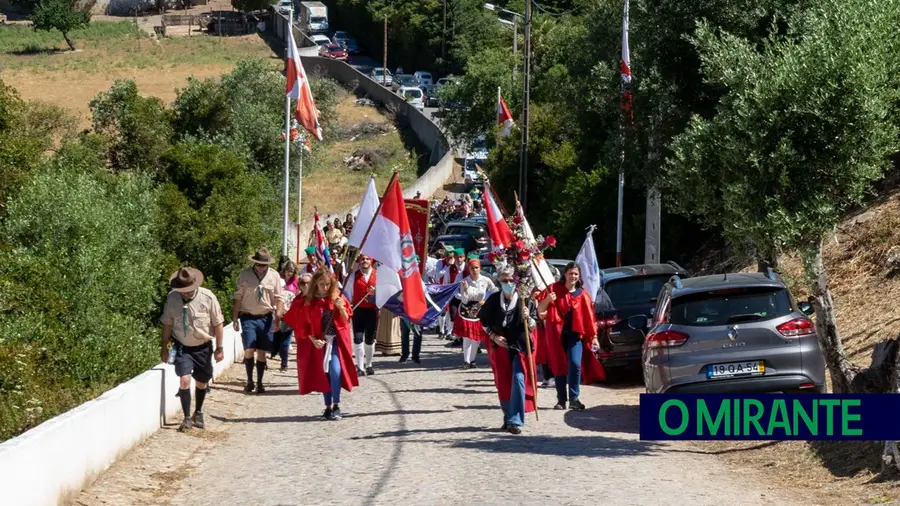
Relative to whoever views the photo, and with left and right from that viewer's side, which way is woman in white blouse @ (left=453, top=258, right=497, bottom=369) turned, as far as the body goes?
facing the viewer

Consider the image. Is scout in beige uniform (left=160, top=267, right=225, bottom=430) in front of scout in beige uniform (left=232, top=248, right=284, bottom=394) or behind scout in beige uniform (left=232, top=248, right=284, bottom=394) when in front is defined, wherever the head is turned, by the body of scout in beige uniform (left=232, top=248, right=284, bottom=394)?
in front

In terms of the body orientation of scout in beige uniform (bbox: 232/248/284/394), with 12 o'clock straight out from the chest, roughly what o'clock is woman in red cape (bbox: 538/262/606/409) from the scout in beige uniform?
The woman in red cape is roughly at 10 o'clock from the scout in beige uniform.

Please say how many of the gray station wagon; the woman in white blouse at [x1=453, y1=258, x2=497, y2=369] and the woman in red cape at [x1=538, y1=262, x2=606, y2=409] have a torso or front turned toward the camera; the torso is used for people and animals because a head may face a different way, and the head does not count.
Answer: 2

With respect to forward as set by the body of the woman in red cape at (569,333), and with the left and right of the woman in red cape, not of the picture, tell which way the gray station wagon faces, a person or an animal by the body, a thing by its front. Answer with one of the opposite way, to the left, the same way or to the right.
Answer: the opposite way

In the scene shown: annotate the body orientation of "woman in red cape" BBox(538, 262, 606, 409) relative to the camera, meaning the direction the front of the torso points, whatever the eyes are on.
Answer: toward the camera

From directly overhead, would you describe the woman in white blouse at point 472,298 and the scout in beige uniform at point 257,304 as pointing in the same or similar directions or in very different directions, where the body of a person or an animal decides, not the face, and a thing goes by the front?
same or similar directions

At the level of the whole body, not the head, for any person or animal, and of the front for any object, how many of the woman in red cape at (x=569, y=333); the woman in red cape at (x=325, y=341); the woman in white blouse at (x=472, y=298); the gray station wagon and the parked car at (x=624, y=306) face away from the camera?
2

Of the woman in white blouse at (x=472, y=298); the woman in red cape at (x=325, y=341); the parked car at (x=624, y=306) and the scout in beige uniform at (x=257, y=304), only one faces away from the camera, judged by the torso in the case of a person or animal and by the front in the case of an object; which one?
the parked car

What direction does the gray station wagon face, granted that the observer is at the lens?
facing away from the viewer

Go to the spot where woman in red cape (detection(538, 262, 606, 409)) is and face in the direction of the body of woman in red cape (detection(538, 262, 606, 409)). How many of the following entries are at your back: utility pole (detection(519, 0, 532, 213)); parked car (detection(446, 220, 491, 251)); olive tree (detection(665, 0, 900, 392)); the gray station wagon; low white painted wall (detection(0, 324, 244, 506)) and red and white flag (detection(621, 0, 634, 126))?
3

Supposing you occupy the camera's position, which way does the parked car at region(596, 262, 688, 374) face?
facing away from the viewer

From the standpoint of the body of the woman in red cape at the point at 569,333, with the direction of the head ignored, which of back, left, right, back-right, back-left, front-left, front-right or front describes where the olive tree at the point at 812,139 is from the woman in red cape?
front-left

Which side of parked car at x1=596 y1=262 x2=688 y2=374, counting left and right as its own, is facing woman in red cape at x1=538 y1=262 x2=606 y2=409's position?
back

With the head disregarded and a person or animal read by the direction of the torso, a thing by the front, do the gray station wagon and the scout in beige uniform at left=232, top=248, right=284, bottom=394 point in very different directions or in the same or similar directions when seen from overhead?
very different directions

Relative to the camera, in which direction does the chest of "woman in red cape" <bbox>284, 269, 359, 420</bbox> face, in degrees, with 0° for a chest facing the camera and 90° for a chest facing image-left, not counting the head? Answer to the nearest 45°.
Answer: approximately 0°

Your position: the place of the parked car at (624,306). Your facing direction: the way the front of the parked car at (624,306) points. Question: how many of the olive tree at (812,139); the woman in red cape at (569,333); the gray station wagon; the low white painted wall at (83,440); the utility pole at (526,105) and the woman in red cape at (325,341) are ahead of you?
1
